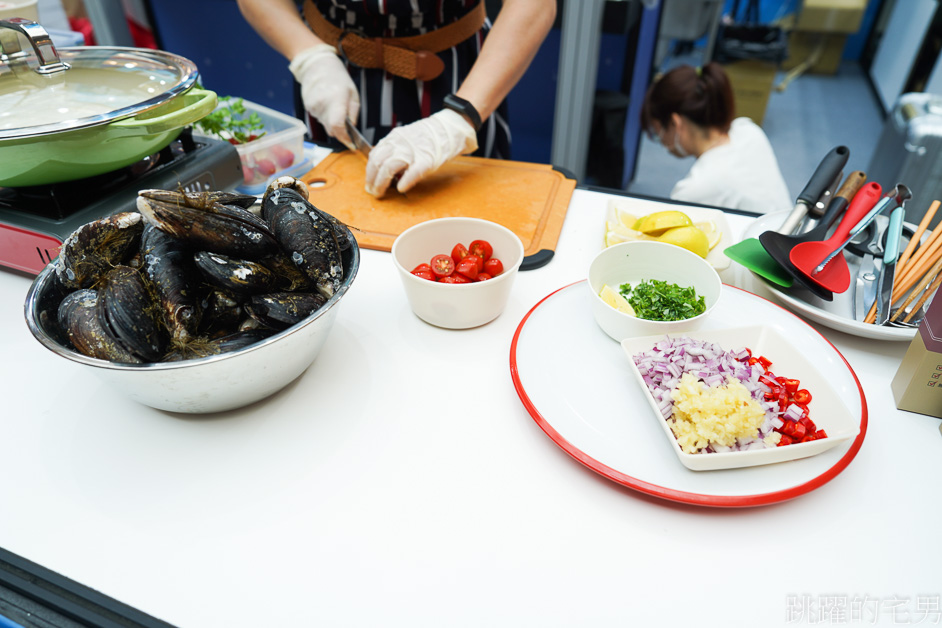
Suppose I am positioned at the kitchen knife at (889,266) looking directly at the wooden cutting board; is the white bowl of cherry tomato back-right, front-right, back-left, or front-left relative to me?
front-left

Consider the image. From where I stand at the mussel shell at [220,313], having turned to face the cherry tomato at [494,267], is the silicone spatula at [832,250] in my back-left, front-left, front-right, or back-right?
front-right

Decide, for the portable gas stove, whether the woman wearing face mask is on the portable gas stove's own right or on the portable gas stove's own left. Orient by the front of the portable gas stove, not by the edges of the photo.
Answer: on the portable gas stove's own left
